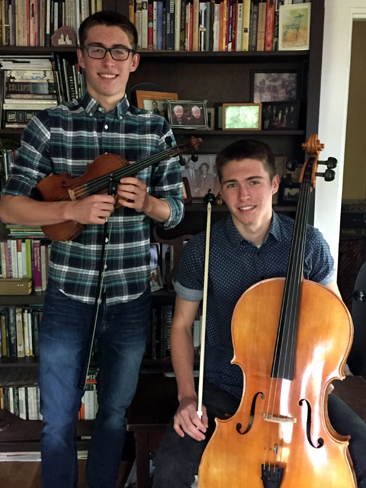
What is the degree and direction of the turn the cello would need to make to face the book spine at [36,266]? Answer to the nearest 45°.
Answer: approximately 135° to its right

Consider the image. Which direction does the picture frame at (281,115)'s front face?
toward the camera

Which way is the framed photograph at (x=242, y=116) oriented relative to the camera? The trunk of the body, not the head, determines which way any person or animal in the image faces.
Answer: toward the camera

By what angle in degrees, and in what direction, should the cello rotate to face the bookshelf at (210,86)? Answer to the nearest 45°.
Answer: approximately 180°

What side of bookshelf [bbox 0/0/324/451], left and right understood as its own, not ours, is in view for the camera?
front

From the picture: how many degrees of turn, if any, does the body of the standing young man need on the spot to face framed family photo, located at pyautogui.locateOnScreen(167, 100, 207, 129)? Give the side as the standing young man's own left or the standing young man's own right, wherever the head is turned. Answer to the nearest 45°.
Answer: approximately 135° to the standing young man's own left

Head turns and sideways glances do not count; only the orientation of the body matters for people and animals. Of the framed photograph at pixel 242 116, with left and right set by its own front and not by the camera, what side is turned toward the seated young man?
front

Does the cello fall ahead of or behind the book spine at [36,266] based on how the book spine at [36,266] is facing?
ahead

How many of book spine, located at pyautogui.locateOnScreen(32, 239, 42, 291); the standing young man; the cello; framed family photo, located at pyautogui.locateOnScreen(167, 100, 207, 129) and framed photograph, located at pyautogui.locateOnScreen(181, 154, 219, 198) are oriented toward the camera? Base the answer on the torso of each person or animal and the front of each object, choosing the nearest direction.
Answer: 5

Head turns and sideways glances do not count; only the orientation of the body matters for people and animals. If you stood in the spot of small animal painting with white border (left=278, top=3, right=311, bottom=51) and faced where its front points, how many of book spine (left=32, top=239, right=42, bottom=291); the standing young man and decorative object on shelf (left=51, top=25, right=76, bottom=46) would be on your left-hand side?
0

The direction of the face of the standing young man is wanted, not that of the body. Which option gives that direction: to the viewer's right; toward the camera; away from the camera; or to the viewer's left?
toward the camera

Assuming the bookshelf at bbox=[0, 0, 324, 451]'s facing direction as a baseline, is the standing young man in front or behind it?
in front

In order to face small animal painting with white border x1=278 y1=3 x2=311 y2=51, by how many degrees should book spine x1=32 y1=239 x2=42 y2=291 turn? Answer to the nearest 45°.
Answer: approximately 90° to its left

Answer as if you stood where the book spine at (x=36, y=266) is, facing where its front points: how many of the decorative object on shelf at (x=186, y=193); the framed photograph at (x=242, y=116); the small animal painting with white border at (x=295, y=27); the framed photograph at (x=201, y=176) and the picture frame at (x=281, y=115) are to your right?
0

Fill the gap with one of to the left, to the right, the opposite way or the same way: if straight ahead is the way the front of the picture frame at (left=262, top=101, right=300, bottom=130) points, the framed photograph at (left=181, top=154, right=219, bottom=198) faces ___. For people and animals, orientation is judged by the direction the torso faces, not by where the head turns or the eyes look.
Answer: the same way

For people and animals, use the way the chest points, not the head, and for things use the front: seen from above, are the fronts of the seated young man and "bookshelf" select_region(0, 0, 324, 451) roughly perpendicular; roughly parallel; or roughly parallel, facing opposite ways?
roughly parallel

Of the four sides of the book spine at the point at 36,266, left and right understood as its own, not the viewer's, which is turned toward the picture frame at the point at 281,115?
left
